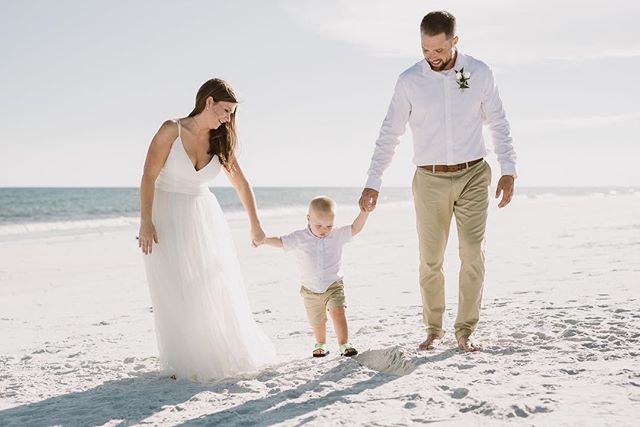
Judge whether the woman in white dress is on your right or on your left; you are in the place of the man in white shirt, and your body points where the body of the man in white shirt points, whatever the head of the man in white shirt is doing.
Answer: on your right

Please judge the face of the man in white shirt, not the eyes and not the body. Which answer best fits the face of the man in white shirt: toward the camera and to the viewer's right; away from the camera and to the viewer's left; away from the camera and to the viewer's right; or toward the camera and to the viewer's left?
toward the camera and to the viewer's left

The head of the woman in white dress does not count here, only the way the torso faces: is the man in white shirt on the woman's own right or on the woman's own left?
on the woman's own left

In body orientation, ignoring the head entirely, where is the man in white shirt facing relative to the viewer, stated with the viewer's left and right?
facing the viewer

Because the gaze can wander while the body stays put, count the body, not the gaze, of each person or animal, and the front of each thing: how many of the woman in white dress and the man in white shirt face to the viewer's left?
0

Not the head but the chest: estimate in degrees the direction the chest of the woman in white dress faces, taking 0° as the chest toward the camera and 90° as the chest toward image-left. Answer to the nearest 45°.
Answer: approximately 315°

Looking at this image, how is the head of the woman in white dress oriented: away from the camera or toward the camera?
toward the camera
